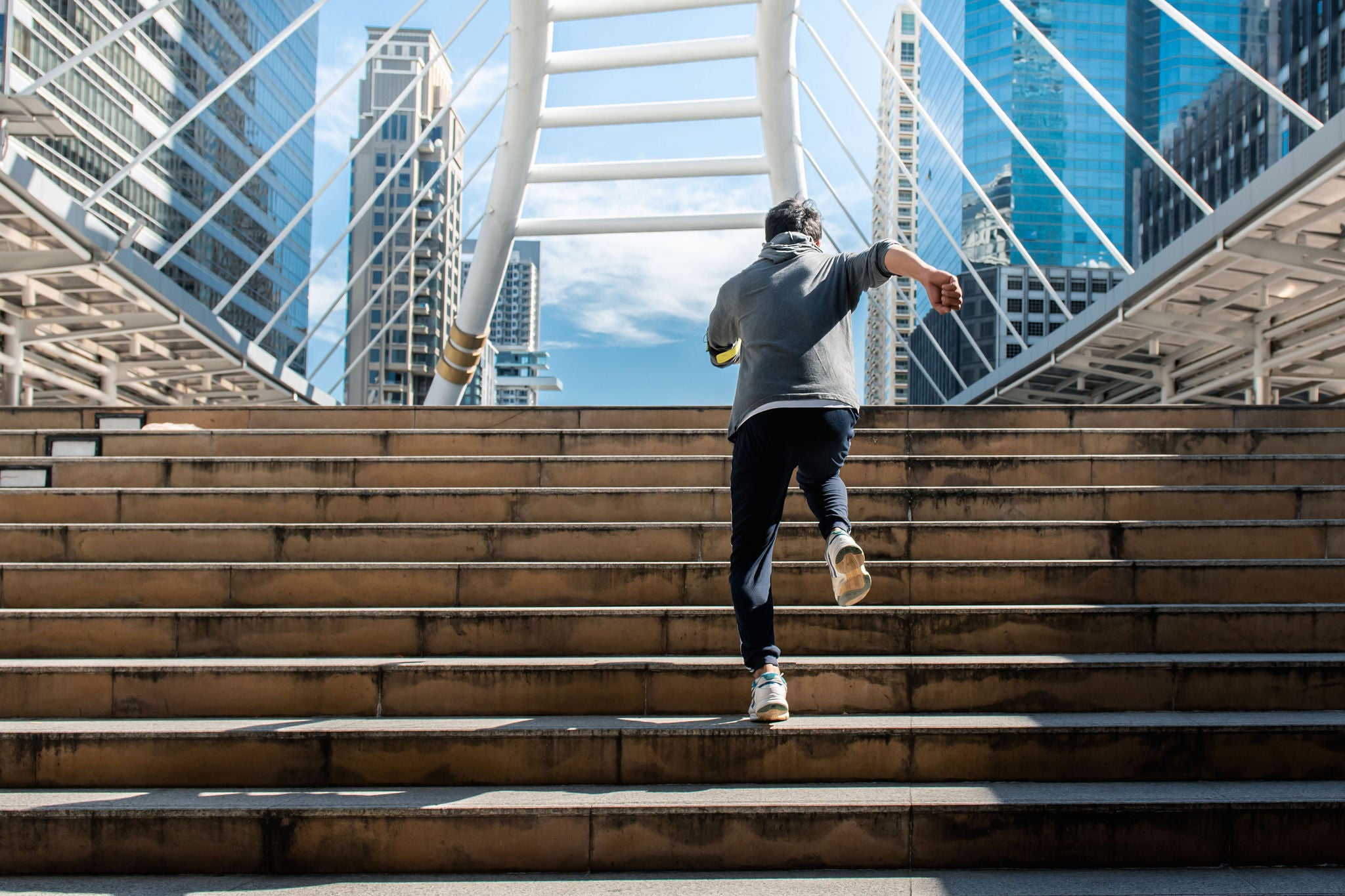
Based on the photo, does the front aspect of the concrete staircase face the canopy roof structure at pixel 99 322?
no

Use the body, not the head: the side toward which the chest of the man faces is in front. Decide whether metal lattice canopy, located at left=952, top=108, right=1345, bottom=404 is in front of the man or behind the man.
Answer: in front

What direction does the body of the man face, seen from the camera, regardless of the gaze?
away from the camera

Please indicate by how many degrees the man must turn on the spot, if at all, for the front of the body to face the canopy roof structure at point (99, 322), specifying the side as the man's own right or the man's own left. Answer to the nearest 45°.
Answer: approximately 45° to the man's own left

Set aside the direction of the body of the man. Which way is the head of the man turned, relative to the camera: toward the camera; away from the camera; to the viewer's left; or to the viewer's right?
away from the camera

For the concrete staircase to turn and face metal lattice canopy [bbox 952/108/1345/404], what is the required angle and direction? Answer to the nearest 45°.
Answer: approximately 135° to its left

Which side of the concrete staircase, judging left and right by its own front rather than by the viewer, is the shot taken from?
front

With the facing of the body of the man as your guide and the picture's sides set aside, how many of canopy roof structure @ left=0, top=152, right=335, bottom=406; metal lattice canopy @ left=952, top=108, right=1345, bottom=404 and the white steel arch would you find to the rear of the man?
0

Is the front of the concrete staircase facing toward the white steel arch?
no

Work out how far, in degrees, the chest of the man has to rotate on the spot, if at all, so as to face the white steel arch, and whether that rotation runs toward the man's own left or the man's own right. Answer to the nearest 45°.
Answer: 0° — they already face it
